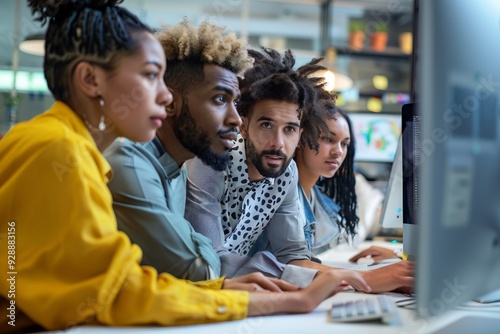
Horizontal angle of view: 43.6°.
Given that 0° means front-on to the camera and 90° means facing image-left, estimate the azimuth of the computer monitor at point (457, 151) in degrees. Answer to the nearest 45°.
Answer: approximately 135°

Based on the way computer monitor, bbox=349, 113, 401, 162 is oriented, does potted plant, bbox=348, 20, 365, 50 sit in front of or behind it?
behind

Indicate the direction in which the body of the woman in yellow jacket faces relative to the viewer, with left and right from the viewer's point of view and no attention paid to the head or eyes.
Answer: facing to the right of the viewer

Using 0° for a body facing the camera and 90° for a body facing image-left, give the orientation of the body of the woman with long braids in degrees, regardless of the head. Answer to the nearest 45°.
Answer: approximately 315°

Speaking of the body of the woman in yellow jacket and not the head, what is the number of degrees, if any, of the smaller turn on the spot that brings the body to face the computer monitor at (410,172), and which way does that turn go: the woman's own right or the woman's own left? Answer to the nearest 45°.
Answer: approximately 45° to the woman's own left

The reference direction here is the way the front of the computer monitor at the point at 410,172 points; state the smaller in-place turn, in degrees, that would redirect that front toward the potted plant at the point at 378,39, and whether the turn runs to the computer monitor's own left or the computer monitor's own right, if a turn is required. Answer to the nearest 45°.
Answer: approximately 90° to the computer monitor's own right

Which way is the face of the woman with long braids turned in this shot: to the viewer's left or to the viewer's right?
to the viewer's right

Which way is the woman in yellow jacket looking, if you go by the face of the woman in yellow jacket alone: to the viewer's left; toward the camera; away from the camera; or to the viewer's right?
to the viewer's right

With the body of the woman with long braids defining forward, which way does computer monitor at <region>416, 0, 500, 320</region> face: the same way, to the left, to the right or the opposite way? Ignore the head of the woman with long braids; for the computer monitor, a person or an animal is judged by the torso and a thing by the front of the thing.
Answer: the opposite way

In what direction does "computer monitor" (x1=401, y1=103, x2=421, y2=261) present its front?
to the viewer's left

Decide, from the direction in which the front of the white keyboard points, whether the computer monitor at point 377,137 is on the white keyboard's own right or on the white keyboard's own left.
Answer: on the white keyboard's own right

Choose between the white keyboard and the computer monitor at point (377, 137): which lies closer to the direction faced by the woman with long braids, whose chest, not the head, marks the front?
the white keyboard
